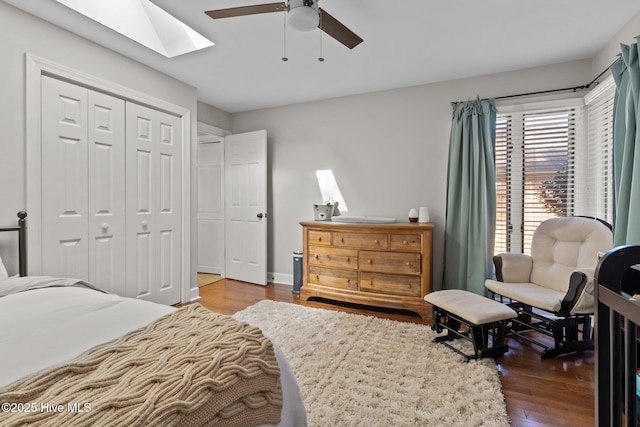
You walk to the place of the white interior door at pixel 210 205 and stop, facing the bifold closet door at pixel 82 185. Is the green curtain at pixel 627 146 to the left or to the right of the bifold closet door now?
left

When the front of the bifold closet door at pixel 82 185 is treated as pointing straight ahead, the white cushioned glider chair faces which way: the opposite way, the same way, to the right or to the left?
the opposite way

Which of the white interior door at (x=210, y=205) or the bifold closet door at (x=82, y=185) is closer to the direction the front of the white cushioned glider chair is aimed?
the bifold closet door

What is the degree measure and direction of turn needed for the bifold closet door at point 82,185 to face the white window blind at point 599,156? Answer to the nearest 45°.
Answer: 0° — it already faces it

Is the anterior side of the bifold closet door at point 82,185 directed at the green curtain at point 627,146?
yes

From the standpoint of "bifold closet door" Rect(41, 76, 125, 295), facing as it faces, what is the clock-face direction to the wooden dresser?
The wooden dresser is roughly at 11 o'clock from the bifold closet door.

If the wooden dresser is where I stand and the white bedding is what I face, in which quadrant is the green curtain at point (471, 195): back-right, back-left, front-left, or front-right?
back-left

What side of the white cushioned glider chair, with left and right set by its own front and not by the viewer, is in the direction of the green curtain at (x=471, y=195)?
right

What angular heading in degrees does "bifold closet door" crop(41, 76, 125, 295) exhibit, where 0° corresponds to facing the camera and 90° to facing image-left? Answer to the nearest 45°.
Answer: approximately 315°

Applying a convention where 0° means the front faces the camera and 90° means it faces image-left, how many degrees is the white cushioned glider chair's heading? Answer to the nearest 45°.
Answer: approximately 45°

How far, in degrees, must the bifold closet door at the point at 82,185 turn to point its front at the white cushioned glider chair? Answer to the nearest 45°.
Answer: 0° — it already faces it
